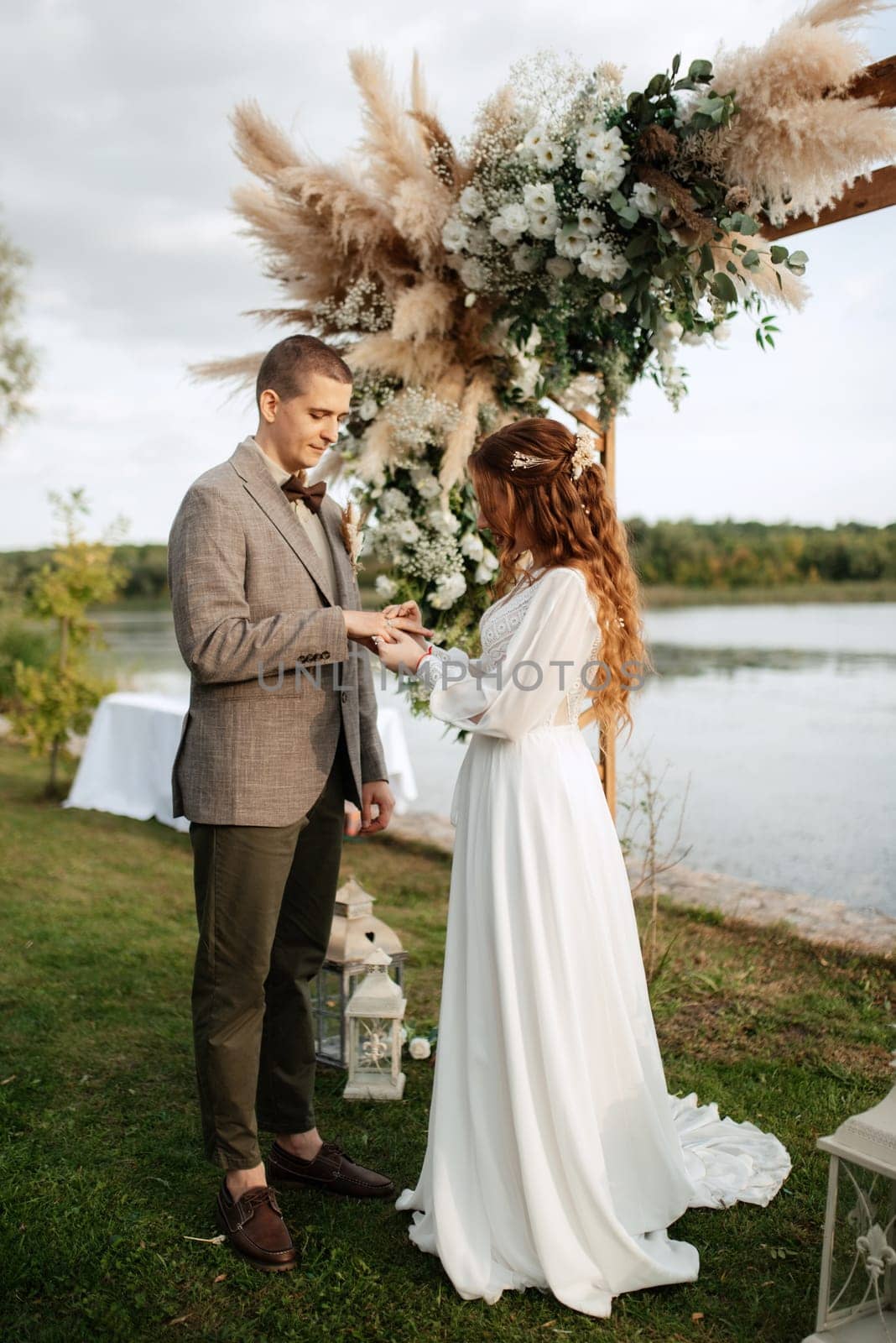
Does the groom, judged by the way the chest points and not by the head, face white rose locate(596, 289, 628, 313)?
no

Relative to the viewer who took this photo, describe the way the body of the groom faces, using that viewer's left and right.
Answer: facing the viewer and to the right of the viewer

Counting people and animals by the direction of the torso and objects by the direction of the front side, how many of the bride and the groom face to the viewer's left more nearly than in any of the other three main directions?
1

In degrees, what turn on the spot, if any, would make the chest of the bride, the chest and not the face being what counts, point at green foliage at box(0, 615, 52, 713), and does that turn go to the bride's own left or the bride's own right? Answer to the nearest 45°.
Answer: approximately 45° to the bride's own right

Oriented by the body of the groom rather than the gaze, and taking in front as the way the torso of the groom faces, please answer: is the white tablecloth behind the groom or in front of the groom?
behind

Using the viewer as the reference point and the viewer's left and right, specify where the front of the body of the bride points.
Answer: facing to the left of the viewer

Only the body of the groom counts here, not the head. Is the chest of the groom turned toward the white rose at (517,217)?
no

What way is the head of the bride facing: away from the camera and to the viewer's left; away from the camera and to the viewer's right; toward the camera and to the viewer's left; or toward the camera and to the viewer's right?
away from the camera and to the viewer's left

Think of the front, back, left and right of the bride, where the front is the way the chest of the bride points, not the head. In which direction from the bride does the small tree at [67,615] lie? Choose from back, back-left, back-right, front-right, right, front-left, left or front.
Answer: front-right

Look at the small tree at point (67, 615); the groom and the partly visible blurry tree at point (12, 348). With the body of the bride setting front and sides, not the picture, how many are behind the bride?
0

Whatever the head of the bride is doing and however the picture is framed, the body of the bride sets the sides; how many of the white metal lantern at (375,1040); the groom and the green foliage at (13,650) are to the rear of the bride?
0

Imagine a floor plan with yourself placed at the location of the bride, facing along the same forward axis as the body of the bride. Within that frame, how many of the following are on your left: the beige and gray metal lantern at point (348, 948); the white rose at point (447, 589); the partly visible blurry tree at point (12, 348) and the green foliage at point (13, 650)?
0
